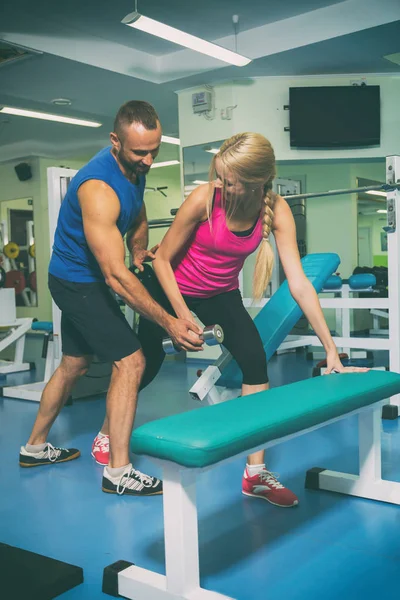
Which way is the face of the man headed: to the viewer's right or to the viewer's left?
to the viewer's right

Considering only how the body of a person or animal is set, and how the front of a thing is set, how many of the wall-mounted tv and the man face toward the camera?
1

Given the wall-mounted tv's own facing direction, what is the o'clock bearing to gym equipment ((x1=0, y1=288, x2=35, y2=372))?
The gym equipment is roughly at 2 o'clock from the wall-mounted tv.

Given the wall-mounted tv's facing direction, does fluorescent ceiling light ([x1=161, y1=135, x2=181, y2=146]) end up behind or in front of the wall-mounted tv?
behind

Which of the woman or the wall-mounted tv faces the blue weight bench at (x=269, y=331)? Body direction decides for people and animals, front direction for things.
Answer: the wall-mounted tv

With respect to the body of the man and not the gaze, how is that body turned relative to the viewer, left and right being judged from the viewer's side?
facing to the right of the viewer

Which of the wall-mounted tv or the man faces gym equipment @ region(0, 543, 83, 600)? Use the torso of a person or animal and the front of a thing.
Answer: the wall-mounted tv

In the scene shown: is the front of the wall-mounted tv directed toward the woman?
yes
